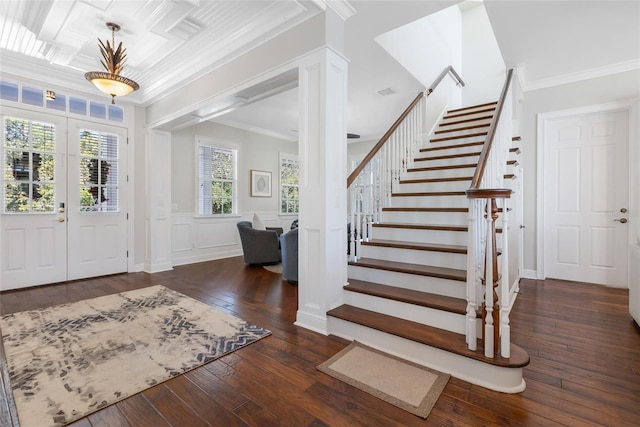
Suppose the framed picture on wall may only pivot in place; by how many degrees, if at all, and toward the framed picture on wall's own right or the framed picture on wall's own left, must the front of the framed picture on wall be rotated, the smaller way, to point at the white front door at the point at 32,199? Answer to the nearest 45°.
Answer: approximately 90° to the framed picture on wall's own right

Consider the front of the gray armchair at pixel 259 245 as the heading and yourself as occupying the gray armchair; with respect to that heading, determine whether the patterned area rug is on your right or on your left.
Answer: on your right

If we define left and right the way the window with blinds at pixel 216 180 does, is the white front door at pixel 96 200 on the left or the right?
on its right

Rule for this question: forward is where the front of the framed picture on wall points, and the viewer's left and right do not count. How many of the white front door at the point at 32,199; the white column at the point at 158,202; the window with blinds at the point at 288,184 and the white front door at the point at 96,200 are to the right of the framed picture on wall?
3

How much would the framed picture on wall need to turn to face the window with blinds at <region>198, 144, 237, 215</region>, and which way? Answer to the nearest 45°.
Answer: approximately 90° to its right

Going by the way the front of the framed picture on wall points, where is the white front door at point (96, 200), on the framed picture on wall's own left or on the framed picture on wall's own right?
on the framed picture on wall's own right

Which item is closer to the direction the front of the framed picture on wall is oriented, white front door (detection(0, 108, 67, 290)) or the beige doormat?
the beige doormat

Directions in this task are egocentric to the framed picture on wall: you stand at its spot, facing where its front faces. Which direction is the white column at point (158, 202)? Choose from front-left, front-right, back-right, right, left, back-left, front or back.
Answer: right

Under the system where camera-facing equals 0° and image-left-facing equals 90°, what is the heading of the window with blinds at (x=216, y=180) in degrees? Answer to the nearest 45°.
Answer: approximately 315°

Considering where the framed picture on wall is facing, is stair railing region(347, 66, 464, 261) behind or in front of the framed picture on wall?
in front

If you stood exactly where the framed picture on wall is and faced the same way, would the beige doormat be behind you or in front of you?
in front
